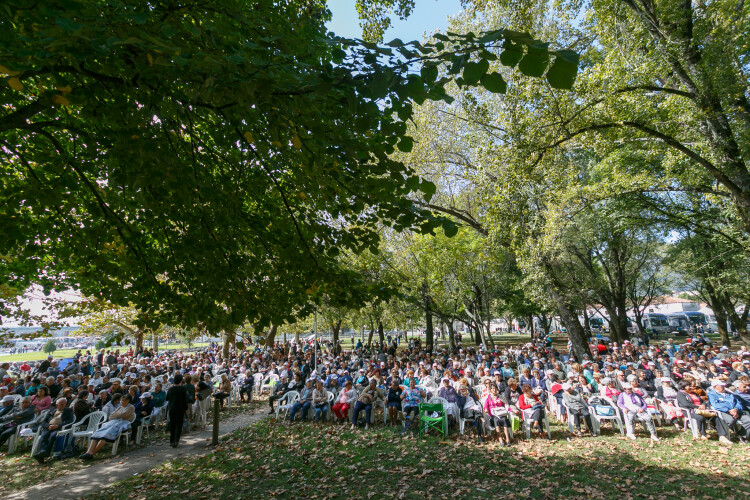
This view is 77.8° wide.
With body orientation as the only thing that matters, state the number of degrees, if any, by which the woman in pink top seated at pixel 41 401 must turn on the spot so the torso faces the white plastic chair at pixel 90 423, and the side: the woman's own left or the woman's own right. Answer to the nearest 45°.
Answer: approximately 90° to the woman's own left

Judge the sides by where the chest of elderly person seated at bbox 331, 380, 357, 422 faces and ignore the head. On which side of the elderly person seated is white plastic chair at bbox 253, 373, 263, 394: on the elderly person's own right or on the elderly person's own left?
on the elderly person's own right

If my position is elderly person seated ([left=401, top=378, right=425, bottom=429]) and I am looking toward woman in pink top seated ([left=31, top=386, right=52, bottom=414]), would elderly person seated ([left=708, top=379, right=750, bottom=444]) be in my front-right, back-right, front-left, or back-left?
back-left

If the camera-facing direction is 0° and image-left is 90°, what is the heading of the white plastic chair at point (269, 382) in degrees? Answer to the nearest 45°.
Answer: approximately 45°

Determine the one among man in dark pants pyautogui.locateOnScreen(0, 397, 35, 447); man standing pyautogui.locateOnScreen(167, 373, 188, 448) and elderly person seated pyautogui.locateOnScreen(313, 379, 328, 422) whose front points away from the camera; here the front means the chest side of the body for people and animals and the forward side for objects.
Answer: the man standing

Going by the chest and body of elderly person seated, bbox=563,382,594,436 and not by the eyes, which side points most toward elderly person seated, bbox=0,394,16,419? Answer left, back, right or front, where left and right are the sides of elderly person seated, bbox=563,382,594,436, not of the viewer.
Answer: right

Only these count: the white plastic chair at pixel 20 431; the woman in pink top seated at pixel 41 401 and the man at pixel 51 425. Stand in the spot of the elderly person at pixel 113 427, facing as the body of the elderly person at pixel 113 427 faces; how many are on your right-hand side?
3
